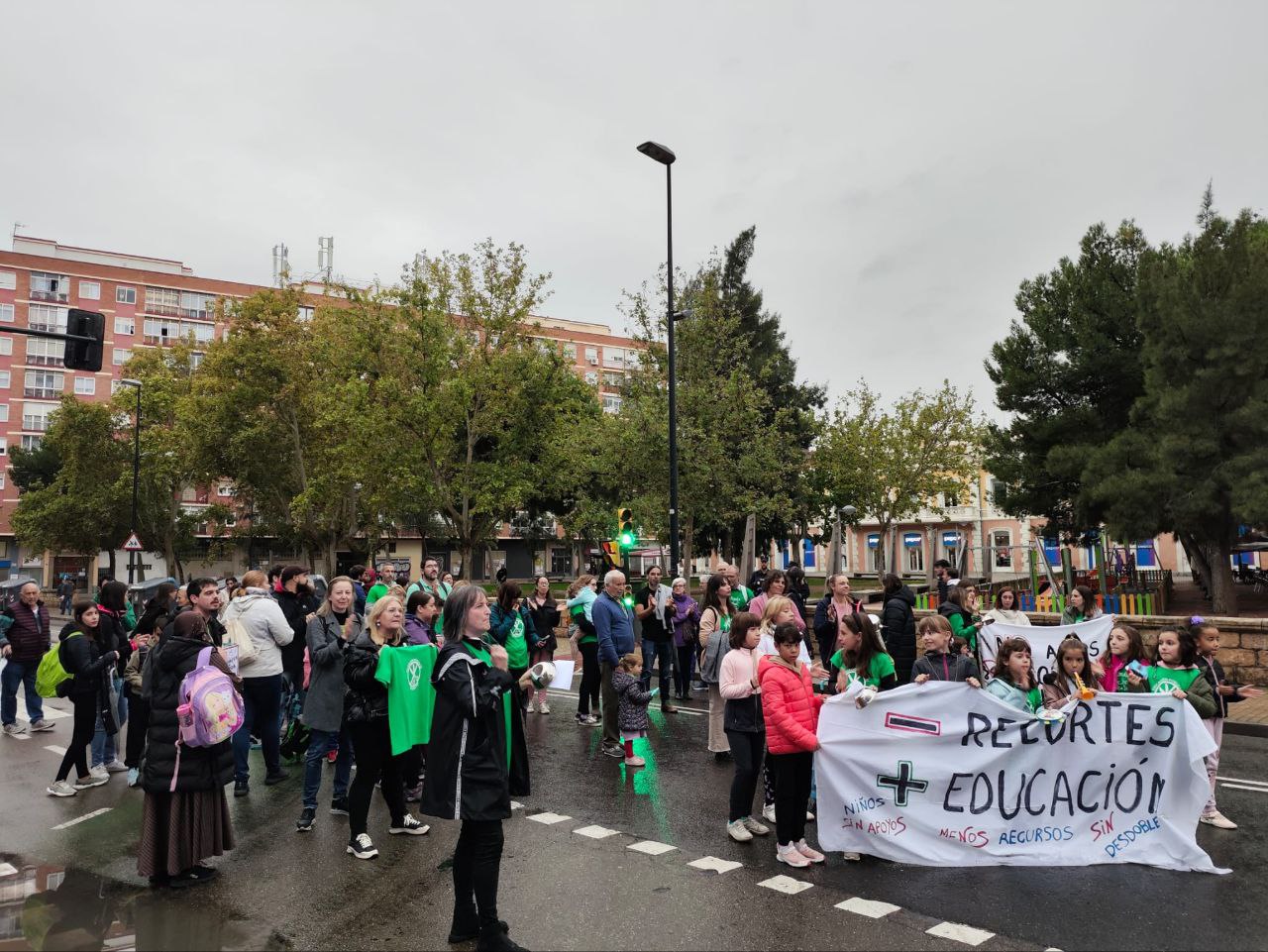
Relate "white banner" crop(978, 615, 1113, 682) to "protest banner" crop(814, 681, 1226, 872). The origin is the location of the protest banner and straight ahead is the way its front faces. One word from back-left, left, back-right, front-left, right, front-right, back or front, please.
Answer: back

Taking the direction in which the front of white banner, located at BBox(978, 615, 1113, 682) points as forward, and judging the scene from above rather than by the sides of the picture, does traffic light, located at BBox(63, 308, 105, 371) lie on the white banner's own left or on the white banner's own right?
on the white banner's own right

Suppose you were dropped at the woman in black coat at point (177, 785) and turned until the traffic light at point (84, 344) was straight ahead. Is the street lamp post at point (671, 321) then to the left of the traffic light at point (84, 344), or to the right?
right

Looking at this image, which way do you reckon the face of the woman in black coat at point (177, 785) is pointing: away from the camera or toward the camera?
away from the camera

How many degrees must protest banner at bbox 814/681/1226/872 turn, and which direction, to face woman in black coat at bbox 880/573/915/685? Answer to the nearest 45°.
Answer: approximately 180°

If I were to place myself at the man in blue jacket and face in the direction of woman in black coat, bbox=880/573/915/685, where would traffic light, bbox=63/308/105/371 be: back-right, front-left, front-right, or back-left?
back-left

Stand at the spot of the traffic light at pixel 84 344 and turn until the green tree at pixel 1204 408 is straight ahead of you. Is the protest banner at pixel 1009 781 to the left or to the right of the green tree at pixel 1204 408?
right

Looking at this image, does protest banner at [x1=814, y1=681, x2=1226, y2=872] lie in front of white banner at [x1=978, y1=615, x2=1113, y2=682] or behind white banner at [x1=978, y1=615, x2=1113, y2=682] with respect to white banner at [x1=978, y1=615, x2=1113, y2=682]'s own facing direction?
in front
